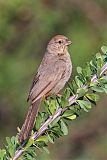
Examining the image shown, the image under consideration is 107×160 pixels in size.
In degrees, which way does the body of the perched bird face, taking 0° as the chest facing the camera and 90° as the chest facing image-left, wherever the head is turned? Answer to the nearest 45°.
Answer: approximately 270°
